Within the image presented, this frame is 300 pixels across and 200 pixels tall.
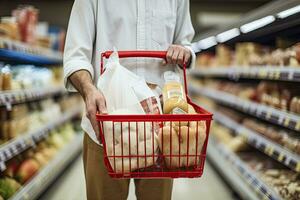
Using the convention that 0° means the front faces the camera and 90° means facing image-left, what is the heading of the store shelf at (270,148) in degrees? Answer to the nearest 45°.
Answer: approximately 45°

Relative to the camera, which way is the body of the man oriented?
toward the camera

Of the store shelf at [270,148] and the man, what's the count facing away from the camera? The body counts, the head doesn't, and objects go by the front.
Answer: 0

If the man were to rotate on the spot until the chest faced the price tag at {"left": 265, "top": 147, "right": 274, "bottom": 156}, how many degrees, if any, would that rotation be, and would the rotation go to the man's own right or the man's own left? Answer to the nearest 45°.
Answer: approximately 135° to the man's own left

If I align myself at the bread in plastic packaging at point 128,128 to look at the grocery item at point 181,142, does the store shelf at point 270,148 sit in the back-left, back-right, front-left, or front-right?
front-left
